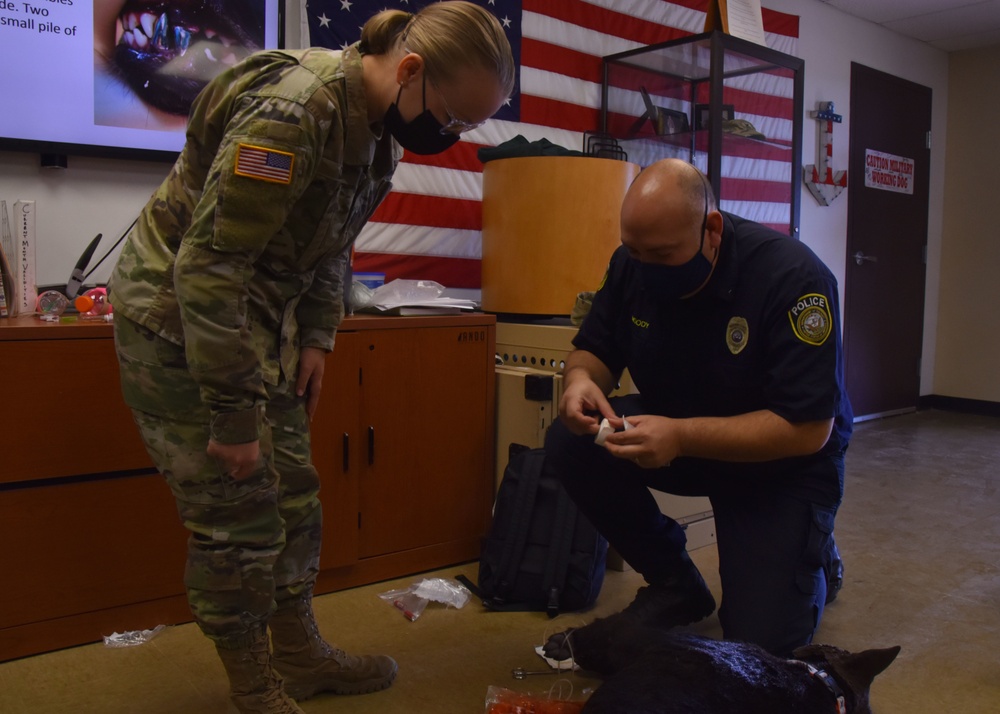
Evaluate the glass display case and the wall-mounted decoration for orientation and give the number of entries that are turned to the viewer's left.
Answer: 0

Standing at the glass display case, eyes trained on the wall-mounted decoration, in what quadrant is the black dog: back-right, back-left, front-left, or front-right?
back-right

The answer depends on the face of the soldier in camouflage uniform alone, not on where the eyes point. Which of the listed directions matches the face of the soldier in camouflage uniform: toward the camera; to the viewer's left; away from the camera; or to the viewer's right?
to the viewer's right

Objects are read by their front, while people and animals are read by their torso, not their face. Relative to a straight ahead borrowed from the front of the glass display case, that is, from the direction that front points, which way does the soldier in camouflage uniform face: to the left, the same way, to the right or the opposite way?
to the left

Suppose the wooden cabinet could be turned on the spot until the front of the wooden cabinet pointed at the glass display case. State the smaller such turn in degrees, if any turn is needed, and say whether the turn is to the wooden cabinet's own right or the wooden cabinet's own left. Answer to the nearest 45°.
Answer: approximately 90° to the wooden cabinet's own left

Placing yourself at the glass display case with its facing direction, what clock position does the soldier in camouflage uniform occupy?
The soldier in camouflage uniform is roughly at 2 o'clock from the glass display case.

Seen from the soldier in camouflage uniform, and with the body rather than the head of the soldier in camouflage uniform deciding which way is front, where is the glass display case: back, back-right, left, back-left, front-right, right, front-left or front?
front-left

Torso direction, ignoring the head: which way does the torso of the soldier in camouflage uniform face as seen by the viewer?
to the viewer's right

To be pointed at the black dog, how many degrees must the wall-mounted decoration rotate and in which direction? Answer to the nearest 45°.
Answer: approximately 45° to its right

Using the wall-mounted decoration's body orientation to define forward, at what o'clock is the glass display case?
The glass display case is roughly at 2 o'clock from the wall-mounted decoration.

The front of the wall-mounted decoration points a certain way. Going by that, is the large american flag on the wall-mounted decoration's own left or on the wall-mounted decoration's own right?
on the wall-mounted decoration's own right

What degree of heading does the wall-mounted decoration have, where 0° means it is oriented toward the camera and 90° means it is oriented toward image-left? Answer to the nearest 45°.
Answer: approximately 315°

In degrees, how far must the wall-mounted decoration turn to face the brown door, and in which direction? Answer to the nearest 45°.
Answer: approximately 90° to its left

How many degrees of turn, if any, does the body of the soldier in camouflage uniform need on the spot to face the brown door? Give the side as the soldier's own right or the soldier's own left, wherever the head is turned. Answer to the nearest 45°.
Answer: approximately 45° to the soldier's own left

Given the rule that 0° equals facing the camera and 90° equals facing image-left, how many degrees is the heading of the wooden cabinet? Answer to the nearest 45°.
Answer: approximately 315°
